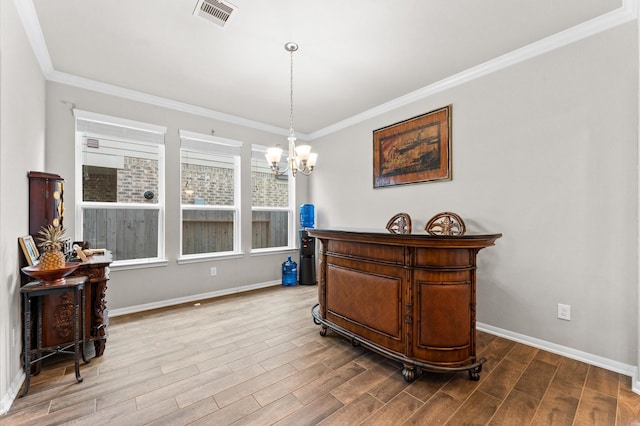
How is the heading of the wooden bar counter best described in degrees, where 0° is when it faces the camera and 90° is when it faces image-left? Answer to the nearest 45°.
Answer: approximately 45°

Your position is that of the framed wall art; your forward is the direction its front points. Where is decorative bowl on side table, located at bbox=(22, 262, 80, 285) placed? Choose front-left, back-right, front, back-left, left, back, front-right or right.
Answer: front

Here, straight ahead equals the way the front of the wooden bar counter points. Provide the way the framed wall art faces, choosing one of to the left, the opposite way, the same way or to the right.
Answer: the same way

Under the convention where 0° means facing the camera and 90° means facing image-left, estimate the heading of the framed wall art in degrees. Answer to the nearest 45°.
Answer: approximately 45°

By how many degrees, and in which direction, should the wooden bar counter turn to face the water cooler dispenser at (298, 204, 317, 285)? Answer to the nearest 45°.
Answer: approximately 90° to its right

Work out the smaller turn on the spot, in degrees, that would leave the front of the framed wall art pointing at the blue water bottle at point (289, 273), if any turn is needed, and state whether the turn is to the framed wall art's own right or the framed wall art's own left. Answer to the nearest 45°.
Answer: approximately 45° to the framed wall art's own right

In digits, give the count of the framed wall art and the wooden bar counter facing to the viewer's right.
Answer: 0

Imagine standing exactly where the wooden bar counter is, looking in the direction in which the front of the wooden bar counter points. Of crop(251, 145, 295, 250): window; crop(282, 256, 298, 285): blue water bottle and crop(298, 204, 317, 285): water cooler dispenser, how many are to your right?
3

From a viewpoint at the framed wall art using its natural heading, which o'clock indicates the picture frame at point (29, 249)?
The picture frame is roughly at 12 o'clock from the framed wall art.

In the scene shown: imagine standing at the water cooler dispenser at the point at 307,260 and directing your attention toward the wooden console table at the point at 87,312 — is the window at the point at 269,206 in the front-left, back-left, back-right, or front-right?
front-right

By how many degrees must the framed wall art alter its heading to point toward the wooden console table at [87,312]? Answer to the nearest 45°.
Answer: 0° — it already faces it

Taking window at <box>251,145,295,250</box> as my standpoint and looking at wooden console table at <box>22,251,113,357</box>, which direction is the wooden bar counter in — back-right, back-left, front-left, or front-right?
front-left

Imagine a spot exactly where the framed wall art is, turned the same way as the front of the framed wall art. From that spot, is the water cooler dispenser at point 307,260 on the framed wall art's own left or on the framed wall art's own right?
on the framed wall art's own right

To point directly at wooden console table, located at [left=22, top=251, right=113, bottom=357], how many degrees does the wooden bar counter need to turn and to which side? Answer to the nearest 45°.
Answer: approximately 45° to its right

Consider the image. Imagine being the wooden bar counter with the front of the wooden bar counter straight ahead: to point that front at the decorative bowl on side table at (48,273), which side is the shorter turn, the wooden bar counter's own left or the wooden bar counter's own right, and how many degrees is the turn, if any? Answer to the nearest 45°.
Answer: approximately 45° to the wooden bar counter's own right
